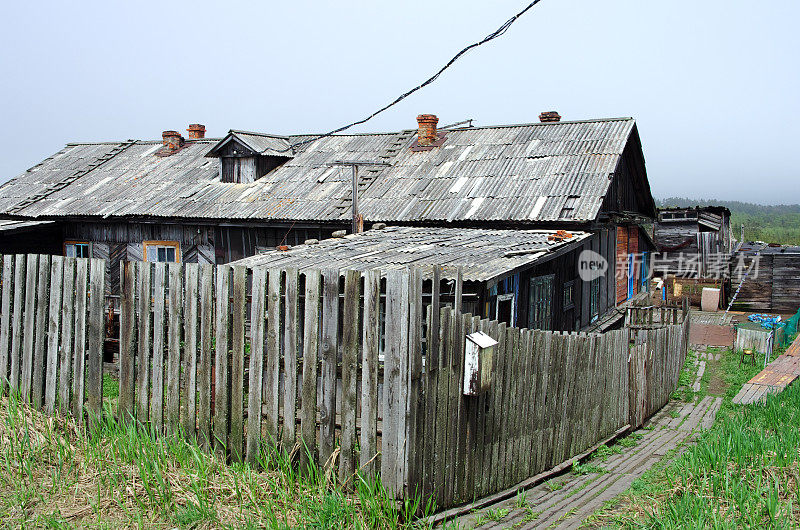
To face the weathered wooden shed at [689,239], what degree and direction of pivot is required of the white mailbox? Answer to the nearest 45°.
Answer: approximately 135° to its left

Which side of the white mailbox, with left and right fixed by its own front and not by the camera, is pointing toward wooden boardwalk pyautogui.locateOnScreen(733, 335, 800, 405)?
left

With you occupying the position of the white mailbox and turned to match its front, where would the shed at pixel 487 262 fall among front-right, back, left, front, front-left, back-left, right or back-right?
back-left

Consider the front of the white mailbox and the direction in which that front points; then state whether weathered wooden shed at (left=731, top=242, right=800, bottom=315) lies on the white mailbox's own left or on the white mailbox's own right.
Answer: on the white mailbox's own left

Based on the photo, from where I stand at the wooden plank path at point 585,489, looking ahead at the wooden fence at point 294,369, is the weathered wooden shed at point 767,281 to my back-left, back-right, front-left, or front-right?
back-right

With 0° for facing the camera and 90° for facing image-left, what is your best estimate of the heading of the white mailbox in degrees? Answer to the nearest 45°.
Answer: approximately 315°

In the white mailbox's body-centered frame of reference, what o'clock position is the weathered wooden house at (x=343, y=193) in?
The weathered wooden house is roughly at 7 o'clock from the white mailbox.
